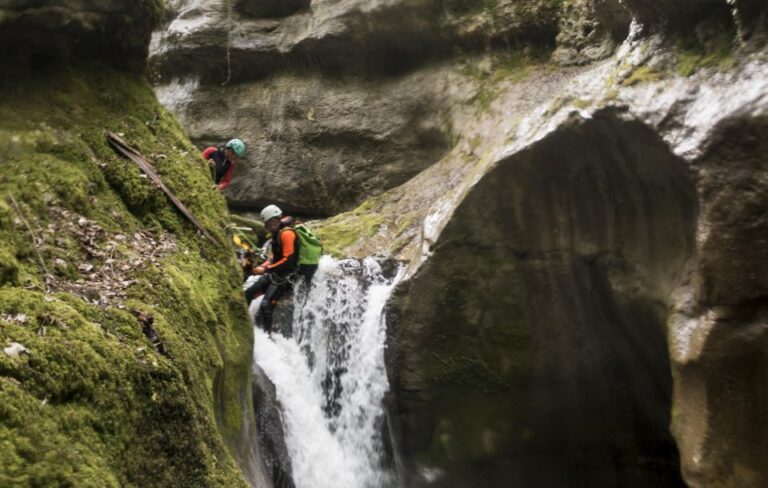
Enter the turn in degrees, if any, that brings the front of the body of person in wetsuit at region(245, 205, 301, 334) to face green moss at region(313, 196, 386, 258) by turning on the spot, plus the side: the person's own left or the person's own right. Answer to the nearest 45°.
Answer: approximately 135° to the person's own right

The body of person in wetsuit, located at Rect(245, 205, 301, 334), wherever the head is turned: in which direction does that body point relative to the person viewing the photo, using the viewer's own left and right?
facing to the left of the viewer

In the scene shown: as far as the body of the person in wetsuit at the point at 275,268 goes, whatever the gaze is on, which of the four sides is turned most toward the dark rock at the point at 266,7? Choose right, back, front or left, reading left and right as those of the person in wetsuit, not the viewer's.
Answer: right

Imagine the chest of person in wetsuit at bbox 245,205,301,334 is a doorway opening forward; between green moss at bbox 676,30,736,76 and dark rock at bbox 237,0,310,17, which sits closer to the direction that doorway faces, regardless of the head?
the dark rock

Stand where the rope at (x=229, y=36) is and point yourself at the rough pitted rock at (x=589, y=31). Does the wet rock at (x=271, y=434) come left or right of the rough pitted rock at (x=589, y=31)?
right

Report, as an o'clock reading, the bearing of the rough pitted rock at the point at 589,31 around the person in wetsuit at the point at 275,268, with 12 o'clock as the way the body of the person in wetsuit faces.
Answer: The rough pitted rock is roughly at 5 o'clock from the person in wetsuit.

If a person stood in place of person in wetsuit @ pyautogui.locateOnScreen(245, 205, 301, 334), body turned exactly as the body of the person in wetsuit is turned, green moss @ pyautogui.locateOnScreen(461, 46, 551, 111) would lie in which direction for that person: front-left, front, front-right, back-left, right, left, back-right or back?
back-right

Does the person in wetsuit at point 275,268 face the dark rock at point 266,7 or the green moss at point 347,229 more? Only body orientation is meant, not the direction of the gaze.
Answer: the dark rock
